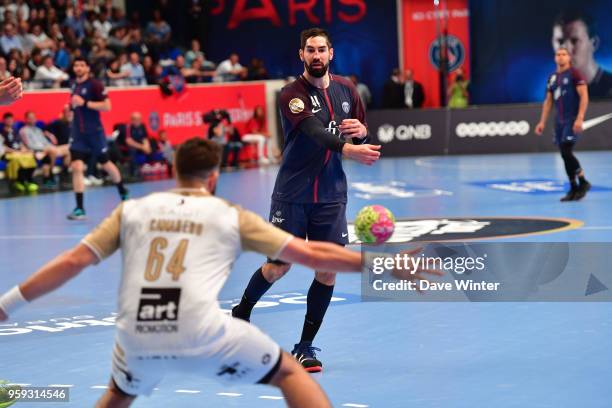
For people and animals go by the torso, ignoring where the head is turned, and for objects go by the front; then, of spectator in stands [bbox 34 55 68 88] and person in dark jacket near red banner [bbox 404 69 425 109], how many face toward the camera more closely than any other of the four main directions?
2

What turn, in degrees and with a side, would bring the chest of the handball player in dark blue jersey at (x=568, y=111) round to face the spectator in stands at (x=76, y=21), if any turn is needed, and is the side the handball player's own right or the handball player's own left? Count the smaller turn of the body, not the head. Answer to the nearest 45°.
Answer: approximately 90° to the handball player's own right

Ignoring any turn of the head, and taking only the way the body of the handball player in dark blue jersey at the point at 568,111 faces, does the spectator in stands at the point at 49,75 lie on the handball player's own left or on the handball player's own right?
on the handball player's own right

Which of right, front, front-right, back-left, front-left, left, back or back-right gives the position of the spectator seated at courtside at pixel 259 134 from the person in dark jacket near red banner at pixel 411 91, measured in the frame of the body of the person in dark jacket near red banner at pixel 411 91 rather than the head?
front-right
